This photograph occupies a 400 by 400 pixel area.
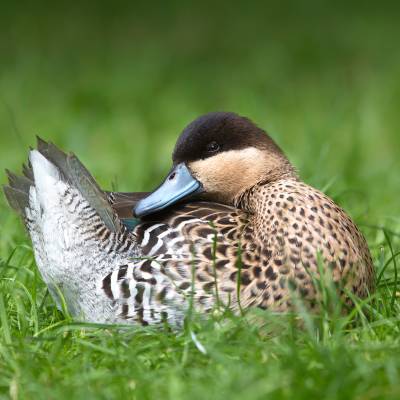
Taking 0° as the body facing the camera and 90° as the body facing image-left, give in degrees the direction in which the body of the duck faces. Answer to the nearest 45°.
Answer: approximately 270°
